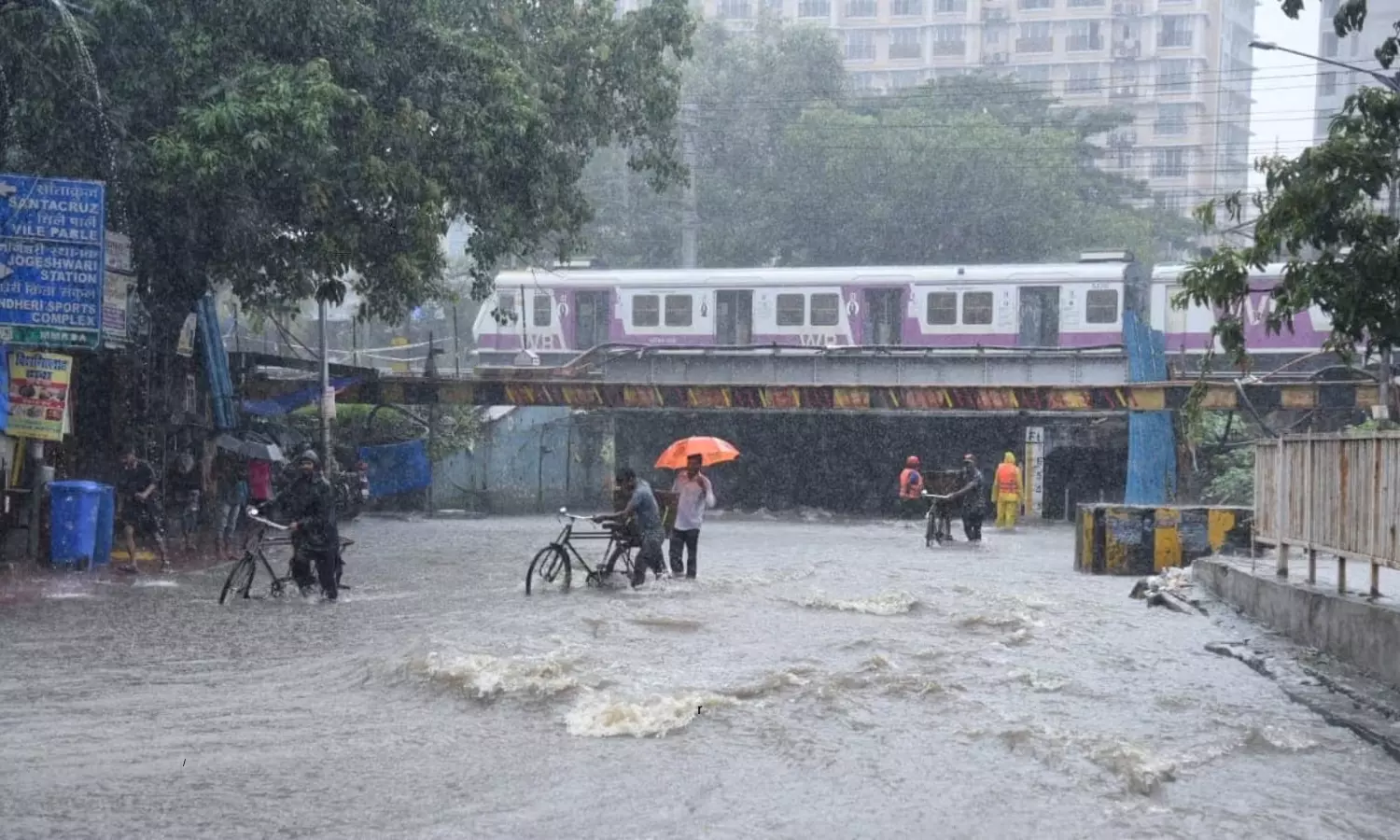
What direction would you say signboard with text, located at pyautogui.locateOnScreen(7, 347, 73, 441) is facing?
toward the camera

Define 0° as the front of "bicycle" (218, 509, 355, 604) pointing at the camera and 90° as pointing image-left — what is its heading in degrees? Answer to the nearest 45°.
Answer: approximately 45°

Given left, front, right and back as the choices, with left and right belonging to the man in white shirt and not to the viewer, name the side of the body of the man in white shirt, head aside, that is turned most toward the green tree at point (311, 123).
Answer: right

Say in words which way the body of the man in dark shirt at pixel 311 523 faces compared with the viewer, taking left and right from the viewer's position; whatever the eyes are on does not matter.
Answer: facing the viewer and to the left of the viewer

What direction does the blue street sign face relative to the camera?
toward the camera

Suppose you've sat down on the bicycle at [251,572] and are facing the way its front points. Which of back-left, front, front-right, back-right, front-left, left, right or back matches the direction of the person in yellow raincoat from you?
back

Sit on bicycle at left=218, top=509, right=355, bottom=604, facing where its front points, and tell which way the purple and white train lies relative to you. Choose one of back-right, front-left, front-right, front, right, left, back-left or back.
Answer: back

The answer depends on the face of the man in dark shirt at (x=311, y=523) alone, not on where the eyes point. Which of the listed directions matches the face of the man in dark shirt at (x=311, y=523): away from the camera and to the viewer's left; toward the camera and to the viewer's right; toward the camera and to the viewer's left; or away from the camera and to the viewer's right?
toward the camera and to the viewer's left

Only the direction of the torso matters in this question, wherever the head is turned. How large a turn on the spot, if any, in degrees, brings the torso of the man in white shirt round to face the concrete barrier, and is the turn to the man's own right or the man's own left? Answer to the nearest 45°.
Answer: approximately 45° to the man's own left
